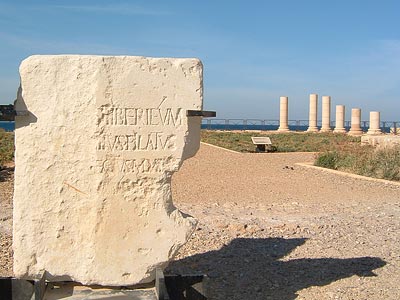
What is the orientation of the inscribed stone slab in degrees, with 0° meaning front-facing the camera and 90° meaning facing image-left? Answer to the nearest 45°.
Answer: approximately 0°

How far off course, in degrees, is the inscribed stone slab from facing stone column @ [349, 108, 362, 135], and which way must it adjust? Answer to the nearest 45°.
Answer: approximately 135° to its left

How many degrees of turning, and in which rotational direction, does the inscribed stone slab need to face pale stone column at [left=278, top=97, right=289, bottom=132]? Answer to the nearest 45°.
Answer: approximately 180°

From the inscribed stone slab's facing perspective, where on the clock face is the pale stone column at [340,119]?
The pale stone column is roughly at 7 o'clock from the inscribed stone slab.

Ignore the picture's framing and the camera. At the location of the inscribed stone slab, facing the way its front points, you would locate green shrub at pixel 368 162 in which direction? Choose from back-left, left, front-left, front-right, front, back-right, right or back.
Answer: back-left

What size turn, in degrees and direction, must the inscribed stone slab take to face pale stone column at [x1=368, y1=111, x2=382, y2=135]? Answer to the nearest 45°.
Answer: approximately 135° to its left
